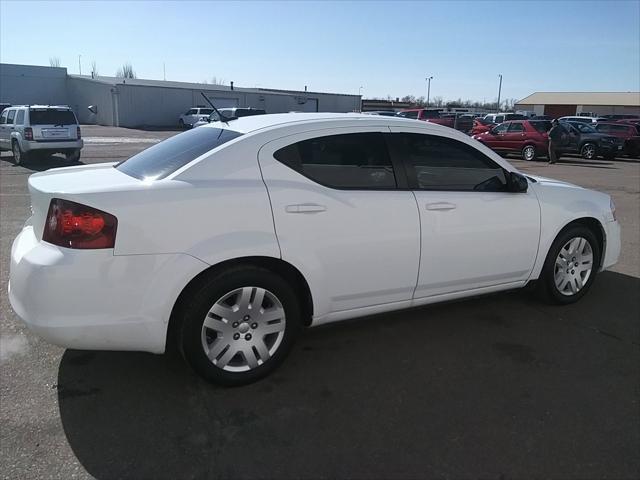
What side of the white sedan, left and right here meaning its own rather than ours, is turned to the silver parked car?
left

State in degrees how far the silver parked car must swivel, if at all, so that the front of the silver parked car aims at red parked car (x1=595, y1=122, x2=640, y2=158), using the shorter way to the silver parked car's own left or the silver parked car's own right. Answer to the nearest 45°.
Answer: approximately 135° to the silver parked car's own right

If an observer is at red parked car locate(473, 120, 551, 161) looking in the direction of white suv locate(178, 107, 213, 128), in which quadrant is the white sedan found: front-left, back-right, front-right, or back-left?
back-left

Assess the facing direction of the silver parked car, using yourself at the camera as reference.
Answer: facing away from the viewer and to the left of the viewer

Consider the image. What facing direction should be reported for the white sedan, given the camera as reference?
facing away from the viewer and to the right of the viewer

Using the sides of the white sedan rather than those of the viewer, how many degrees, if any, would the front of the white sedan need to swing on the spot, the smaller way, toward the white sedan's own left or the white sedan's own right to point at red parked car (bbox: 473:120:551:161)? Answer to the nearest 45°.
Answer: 0° — it already faces it

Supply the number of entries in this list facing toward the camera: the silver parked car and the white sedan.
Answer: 0

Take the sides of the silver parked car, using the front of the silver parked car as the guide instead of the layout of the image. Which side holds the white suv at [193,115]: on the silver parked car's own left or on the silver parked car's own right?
on the silver parked car's own right

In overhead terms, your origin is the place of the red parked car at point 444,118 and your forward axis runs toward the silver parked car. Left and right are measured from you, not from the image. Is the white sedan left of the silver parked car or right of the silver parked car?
left

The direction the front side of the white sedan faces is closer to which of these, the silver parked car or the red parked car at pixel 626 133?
the red parked car

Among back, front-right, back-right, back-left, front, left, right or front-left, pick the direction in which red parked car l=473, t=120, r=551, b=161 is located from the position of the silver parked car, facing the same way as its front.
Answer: back-right
